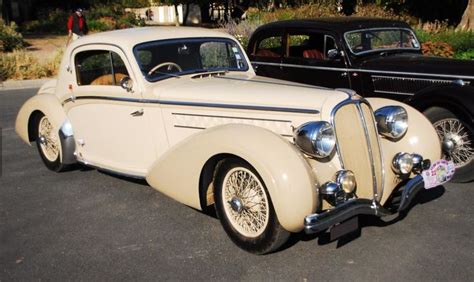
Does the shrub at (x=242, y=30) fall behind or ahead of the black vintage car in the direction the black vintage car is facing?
behind

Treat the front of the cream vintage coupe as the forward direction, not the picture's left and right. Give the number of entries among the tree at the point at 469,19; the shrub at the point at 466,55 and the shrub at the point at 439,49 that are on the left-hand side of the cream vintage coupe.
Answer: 3

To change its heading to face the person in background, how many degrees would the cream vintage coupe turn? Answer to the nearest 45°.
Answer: approximately 180°

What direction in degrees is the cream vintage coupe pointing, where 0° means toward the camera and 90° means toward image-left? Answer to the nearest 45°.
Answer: approximately 315°

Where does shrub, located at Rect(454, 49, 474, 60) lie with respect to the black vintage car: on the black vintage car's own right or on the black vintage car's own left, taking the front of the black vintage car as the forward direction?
on the black vintage car's own left

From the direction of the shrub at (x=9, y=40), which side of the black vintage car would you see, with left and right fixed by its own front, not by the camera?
back

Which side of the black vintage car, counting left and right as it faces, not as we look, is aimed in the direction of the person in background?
back

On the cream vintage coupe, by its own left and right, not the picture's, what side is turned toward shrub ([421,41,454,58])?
left

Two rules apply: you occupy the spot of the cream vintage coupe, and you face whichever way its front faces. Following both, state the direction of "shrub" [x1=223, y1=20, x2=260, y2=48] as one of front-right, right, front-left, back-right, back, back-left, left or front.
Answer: back-left

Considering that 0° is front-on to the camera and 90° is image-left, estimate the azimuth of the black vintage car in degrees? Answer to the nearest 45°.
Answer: approximately 315°

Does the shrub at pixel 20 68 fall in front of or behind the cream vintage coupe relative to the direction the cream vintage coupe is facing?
behind

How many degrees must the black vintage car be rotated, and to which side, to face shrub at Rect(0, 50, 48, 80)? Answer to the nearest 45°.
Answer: approximately 180°

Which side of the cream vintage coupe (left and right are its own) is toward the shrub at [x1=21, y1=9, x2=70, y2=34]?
back
